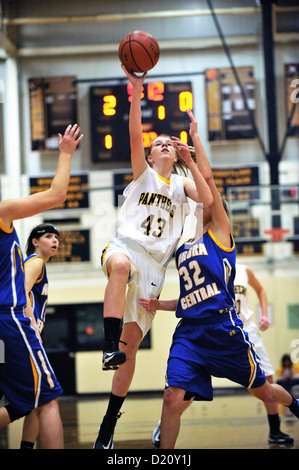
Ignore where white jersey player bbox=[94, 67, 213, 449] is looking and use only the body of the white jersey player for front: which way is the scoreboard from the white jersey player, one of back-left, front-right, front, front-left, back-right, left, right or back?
back

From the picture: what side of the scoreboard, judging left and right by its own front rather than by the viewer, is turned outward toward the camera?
front

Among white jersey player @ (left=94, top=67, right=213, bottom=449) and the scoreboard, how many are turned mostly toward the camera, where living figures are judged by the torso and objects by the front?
2

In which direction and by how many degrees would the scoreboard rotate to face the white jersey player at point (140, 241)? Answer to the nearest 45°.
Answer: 0° — it already faces them

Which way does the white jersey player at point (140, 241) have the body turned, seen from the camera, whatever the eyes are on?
toward the camera
